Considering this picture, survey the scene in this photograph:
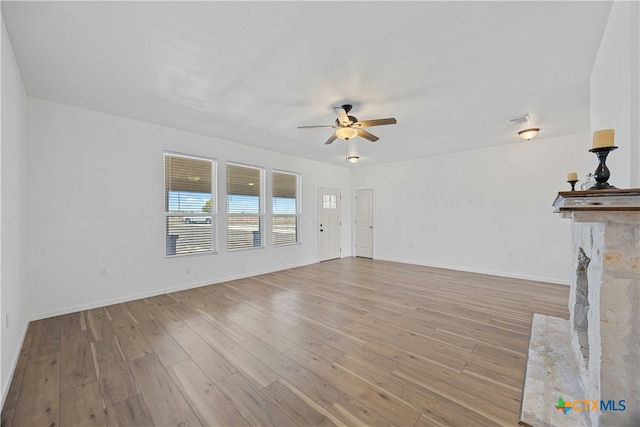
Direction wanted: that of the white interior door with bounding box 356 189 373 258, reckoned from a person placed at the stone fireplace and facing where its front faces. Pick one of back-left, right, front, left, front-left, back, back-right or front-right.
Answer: front-right

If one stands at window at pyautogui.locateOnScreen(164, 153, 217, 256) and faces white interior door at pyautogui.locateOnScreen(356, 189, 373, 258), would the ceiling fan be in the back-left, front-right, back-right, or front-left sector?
front-right

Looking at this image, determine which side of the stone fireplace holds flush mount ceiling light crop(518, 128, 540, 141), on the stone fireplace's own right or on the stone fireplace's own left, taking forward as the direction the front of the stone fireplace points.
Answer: on the stone fireplace's own right

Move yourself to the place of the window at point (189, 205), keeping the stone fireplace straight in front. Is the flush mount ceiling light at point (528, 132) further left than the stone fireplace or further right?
left

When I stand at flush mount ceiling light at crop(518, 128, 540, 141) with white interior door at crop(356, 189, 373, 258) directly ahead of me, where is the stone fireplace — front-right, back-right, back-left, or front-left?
back-left

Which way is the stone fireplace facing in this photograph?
to the viewer's left

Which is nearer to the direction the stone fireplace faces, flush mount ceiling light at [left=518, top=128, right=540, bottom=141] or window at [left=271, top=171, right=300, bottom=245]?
the window

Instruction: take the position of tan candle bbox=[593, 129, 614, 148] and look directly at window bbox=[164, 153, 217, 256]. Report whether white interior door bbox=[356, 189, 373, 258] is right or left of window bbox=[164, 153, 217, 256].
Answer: right

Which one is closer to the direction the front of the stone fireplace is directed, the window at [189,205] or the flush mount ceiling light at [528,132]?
the window

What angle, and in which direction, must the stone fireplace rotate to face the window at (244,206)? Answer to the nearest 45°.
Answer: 0° — it already faces it

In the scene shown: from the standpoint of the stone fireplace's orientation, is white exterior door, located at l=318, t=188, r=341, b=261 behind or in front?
in front

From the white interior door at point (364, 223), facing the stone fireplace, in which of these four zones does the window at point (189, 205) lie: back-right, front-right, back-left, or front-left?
front-right

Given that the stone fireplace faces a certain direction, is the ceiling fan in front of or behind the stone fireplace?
in front
